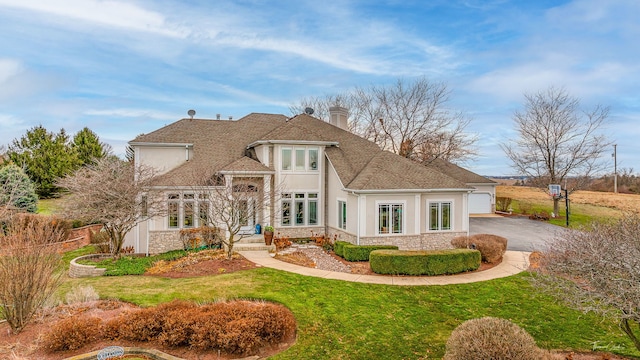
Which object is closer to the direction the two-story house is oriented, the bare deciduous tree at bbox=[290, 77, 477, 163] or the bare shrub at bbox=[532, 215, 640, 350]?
the bare shrub

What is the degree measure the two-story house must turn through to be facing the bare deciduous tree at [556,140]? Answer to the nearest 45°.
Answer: approximately 135° to its left

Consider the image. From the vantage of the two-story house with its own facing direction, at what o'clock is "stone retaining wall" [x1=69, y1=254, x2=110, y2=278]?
The stone retaining wall is roughly at 2 o'clock from the two-story house.

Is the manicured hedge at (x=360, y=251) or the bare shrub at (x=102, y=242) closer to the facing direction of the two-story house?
the manicured hedge

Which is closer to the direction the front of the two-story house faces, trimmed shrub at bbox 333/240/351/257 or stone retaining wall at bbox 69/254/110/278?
the trimmed shrub

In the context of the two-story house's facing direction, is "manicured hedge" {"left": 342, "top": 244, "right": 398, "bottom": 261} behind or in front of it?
in front

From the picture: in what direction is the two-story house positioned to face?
toward the camera

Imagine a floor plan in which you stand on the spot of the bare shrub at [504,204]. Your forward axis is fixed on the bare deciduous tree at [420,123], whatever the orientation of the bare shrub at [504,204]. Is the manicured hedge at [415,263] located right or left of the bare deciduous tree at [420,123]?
left

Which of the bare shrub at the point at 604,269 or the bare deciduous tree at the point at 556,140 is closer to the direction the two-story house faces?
the bare shrub

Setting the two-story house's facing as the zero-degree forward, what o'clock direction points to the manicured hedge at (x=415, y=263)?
The manicured hedge is roughly at 11 o'clock from the two-story house.

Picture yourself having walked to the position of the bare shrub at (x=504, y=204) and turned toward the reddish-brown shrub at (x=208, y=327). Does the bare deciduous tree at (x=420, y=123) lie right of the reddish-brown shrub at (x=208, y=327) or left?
right

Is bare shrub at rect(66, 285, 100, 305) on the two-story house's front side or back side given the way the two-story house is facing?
on the front side

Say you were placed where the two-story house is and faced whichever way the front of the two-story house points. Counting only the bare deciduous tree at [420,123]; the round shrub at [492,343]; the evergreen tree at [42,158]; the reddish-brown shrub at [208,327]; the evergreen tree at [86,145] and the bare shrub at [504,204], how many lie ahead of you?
2

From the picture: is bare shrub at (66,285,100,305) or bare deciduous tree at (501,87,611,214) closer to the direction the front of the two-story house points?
the bare shrub
